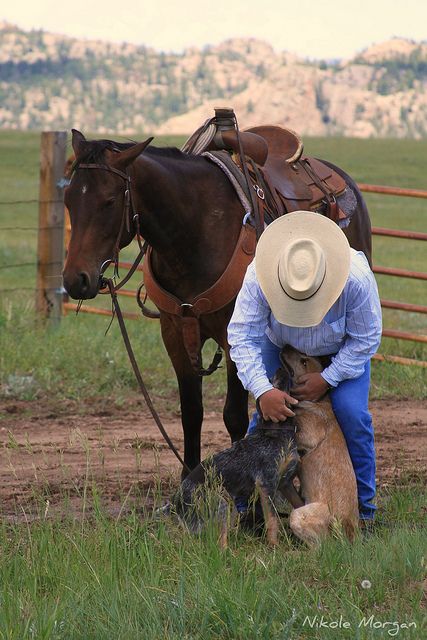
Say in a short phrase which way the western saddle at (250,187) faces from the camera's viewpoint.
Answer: facing the viewer and to the left of the viewer

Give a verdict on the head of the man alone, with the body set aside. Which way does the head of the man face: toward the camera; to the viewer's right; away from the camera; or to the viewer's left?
toward the camera

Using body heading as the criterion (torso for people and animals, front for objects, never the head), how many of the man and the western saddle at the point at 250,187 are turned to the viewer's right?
0

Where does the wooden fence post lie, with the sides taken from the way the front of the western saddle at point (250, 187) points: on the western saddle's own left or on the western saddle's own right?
on the western saddle's own right

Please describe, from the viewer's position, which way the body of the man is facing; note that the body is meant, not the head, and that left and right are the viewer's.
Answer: facing the viewer
